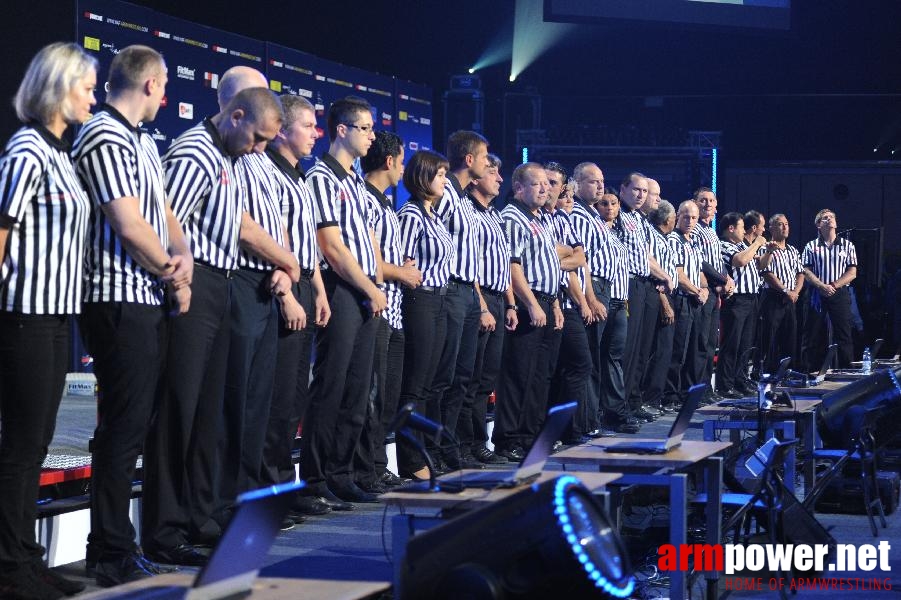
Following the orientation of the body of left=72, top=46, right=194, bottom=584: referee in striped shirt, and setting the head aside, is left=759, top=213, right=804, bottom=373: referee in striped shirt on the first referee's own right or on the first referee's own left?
on the first referee's own left

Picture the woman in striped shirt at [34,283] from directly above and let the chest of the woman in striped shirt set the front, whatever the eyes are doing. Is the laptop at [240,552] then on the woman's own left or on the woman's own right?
on the woman's own right

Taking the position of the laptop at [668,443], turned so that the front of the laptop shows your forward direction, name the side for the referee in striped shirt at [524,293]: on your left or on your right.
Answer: on your right

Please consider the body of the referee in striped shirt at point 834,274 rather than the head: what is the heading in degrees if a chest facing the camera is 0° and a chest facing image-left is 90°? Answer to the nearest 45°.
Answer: approximately 0°

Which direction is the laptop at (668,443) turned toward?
to the viewer's left

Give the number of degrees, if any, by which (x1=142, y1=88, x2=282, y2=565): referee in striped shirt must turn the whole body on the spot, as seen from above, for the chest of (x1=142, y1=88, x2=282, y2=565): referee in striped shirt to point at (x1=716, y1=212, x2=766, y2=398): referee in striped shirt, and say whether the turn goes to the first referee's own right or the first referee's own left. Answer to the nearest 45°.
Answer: approximately 90° to the first referee's own left
